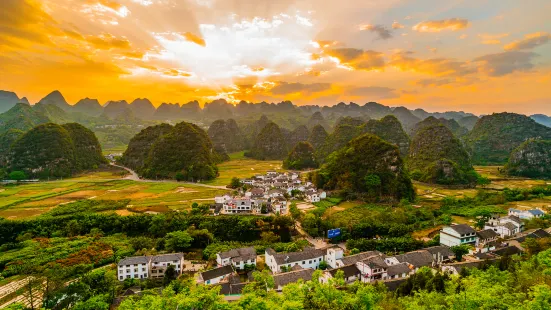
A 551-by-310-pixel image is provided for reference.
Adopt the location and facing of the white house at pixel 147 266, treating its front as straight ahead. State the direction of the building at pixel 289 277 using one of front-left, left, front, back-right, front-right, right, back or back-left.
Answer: front-left

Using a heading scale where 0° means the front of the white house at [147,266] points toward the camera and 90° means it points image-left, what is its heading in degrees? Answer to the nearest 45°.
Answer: approximately 0°

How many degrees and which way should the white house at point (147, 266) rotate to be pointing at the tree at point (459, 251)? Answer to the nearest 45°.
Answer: approximately 90° to its left

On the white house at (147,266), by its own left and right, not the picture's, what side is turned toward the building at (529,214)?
left

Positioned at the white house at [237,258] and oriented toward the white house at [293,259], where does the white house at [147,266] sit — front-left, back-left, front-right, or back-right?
back-right

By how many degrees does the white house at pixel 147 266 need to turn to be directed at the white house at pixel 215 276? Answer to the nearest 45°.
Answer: approximately 45° to its left

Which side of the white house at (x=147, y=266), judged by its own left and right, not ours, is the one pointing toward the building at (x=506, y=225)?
left

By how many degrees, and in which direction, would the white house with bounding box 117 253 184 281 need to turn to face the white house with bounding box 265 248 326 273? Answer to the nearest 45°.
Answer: approximately 90° to its left
